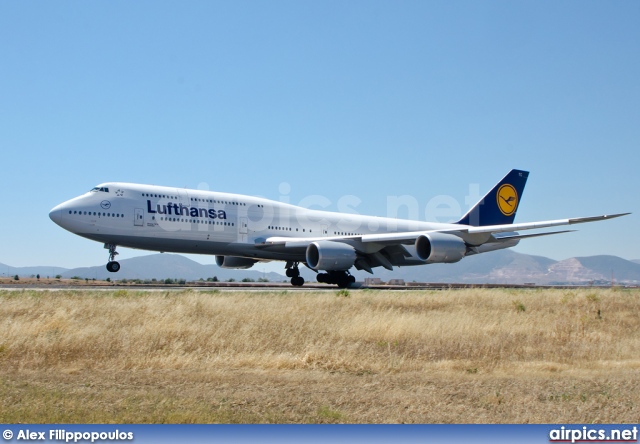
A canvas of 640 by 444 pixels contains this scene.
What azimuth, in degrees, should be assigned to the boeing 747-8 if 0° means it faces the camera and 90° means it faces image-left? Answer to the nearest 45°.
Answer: approximately 45°
